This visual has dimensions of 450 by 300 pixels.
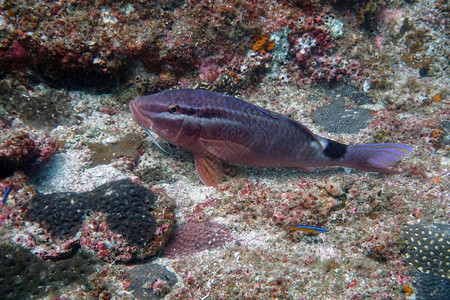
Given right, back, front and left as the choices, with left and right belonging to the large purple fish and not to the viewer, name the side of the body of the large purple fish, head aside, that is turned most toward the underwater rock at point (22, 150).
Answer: front

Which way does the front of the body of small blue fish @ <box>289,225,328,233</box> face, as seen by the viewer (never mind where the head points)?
to the viewer's left

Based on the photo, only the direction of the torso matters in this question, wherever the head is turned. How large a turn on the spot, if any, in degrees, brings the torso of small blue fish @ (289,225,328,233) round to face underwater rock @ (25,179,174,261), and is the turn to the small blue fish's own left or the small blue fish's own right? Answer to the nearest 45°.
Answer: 0° — it already faces it

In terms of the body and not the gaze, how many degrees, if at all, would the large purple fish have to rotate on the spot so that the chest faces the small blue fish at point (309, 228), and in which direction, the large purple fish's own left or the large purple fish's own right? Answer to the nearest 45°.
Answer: approximately 135° to the large purple fish's own left

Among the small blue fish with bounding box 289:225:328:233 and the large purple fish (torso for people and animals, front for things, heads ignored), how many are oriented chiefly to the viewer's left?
2

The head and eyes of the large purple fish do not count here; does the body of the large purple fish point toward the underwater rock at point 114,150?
yes

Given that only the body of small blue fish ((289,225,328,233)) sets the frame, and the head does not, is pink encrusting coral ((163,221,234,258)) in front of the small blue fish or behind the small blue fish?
in front

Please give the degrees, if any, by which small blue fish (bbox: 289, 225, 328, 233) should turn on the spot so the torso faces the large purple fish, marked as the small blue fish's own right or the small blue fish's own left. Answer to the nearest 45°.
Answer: approximately 45° to the small blue fish's own right

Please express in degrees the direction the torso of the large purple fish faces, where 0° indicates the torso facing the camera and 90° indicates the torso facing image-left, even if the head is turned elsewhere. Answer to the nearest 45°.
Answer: approximately 90°

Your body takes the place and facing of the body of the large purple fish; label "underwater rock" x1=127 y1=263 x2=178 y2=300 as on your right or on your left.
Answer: on your left

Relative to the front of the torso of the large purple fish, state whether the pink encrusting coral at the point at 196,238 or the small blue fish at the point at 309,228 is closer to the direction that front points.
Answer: the pink encrusting coral
